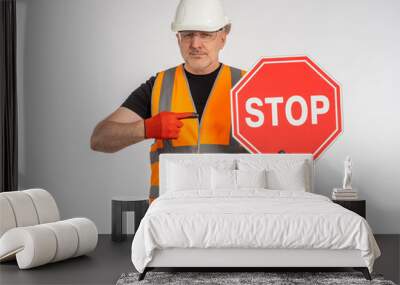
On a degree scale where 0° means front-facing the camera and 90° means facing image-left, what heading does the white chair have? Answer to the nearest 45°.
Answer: approximately 315°

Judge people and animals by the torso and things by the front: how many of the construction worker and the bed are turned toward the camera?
2

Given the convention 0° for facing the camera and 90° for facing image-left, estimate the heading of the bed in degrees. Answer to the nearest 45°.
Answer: approximately 0°
